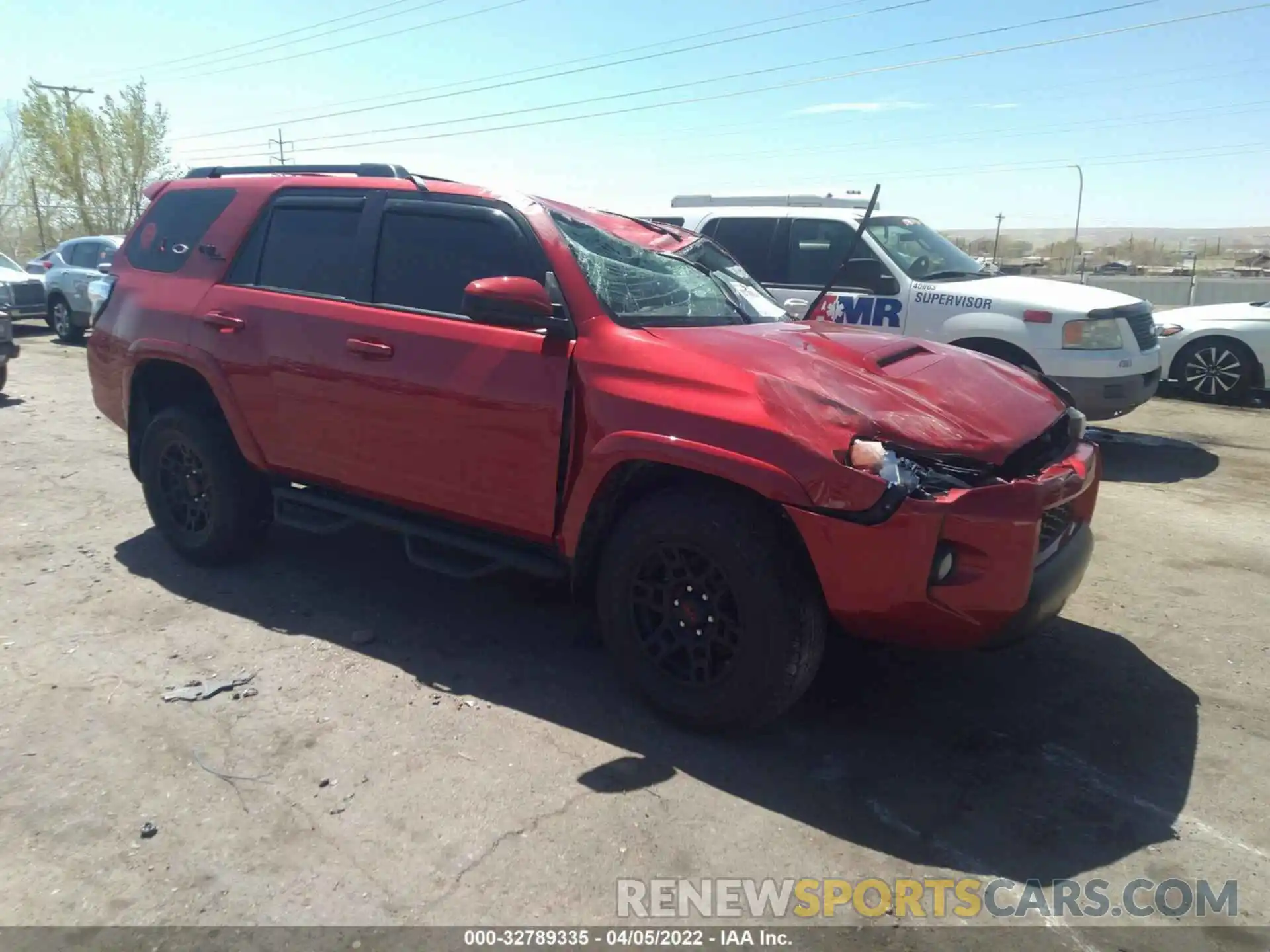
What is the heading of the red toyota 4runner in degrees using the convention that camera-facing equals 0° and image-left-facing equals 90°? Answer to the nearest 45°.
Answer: approximately 315°

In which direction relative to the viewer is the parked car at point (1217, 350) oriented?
to the viewer's left

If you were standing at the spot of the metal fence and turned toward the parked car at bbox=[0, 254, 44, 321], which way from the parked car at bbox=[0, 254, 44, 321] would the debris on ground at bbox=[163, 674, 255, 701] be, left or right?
left

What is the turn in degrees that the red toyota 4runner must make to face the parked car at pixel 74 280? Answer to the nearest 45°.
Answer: approximately 180°

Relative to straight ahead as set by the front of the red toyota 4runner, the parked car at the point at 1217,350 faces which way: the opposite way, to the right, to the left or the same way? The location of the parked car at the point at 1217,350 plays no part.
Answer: the opposite way

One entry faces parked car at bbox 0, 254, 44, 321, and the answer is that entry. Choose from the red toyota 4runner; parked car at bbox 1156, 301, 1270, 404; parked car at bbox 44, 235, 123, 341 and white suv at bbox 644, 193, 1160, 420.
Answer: parked car at bbox 1156, 301, 1270, 404
